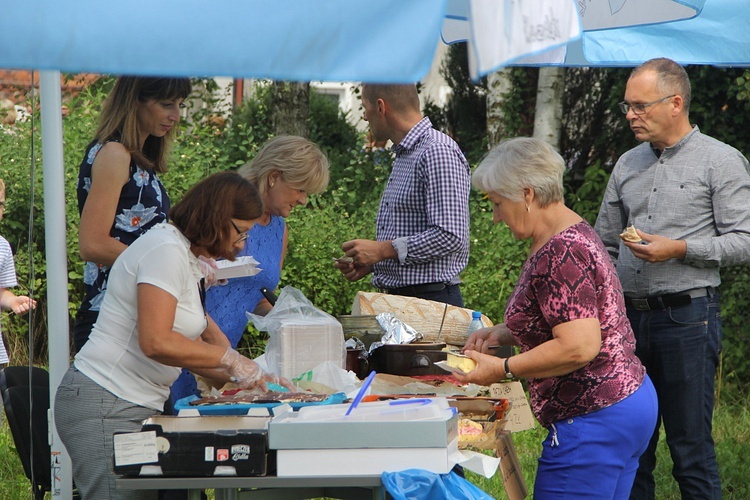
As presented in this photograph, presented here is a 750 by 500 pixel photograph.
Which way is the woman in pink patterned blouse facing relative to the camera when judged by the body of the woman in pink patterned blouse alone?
to the viewer's left

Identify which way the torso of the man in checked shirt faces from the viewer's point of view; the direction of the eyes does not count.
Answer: to the viewer's left

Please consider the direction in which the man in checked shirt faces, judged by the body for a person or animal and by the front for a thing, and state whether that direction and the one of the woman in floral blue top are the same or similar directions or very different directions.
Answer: very different directions

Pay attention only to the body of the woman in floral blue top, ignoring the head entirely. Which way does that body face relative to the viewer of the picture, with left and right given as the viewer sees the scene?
facing the viewer and to the right of the viewer

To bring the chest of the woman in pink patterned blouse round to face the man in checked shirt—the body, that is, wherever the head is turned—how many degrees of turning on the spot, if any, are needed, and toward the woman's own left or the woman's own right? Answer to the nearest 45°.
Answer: approximately 45° to the woman's own right

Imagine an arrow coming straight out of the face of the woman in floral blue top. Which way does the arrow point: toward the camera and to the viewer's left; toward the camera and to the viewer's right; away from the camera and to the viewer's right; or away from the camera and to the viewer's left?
toward the camera and to the viewer's right

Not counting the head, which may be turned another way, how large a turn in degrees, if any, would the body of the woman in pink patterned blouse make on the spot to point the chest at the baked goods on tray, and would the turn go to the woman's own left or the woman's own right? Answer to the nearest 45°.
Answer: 0° — they already face it

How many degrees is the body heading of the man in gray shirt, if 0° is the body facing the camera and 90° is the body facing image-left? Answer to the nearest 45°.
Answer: approximately 45°

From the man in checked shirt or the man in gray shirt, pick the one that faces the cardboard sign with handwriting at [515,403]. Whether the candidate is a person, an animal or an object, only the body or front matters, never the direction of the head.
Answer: the man in gray shirt

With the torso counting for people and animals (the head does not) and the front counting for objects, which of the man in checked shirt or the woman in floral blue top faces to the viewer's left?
the man in checked shirt

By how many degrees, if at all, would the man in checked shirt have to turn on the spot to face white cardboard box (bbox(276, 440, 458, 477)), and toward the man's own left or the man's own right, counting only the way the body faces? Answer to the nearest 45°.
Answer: approximately 90° to the man's own left

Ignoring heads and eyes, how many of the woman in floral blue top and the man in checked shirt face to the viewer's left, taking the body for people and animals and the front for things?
1

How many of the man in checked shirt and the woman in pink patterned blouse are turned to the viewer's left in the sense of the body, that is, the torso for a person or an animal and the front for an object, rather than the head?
2
